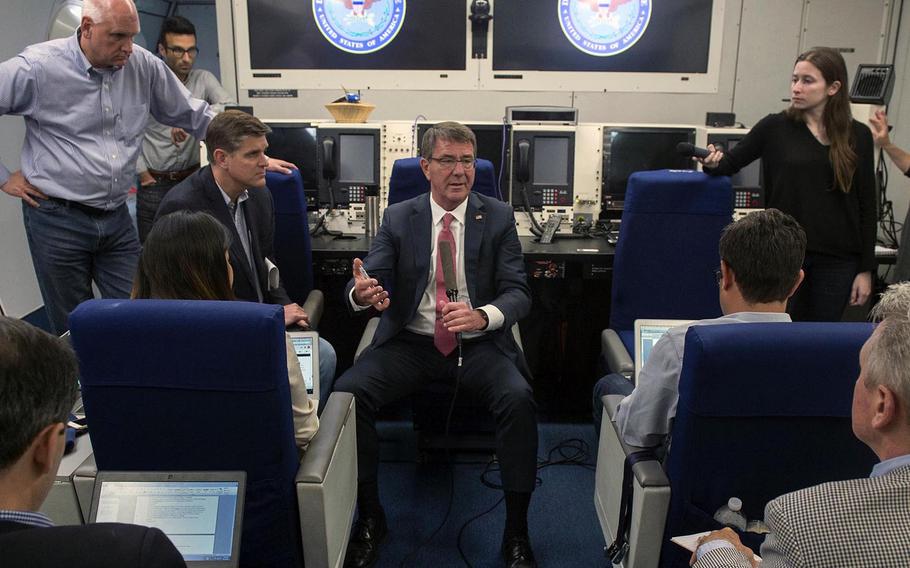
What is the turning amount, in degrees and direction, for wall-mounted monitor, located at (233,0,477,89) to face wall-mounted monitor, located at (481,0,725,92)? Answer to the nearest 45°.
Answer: approximately 90° to its left

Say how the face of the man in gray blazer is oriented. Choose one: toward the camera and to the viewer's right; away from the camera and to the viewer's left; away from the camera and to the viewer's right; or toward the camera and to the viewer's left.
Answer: away from the camera and to the viewer's left

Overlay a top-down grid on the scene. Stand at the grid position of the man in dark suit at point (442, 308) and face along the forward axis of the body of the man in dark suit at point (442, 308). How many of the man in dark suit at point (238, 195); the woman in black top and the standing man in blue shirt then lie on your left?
1

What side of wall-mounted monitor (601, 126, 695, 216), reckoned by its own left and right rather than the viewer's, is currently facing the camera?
front

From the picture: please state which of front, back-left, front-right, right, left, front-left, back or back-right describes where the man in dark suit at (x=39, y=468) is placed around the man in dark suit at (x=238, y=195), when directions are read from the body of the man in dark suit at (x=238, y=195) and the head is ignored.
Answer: front-right

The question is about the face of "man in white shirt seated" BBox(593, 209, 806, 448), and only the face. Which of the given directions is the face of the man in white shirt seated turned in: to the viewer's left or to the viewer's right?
to the viewer's left

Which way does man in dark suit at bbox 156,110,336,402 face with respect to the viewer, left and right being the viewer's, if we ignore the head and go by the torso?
facing the viewer and to the right of the viewer

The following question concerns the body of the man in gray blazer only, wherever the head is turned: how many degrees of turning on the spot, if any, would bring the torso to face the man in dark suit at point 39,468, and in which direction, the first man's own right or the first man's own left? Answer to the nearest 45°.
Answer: approximately 90° to the first man's own left

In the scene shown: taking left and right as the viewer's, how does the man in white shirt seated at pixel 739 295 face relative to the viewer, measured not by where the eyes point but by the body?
facing away from the viewer and to the left of the viewer
